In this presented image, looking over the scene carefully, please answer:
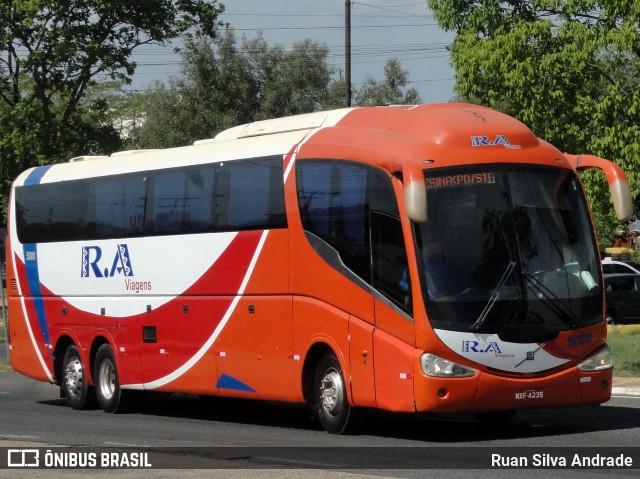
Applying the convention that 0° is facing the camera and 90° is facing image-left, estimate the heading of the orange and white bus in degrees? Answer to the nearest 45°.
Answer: approximately 315°

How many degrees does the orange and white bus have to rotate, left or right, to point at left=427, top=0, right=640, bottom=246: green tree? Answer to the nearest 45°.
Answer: approximately 135° to its left

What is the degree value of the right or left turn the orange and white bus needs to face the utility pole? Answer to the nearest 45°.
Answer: approximately 135° to its left

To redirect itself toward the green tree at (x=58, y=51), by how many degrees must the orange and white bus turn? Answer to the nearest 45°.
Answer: approximately 135° to its left
